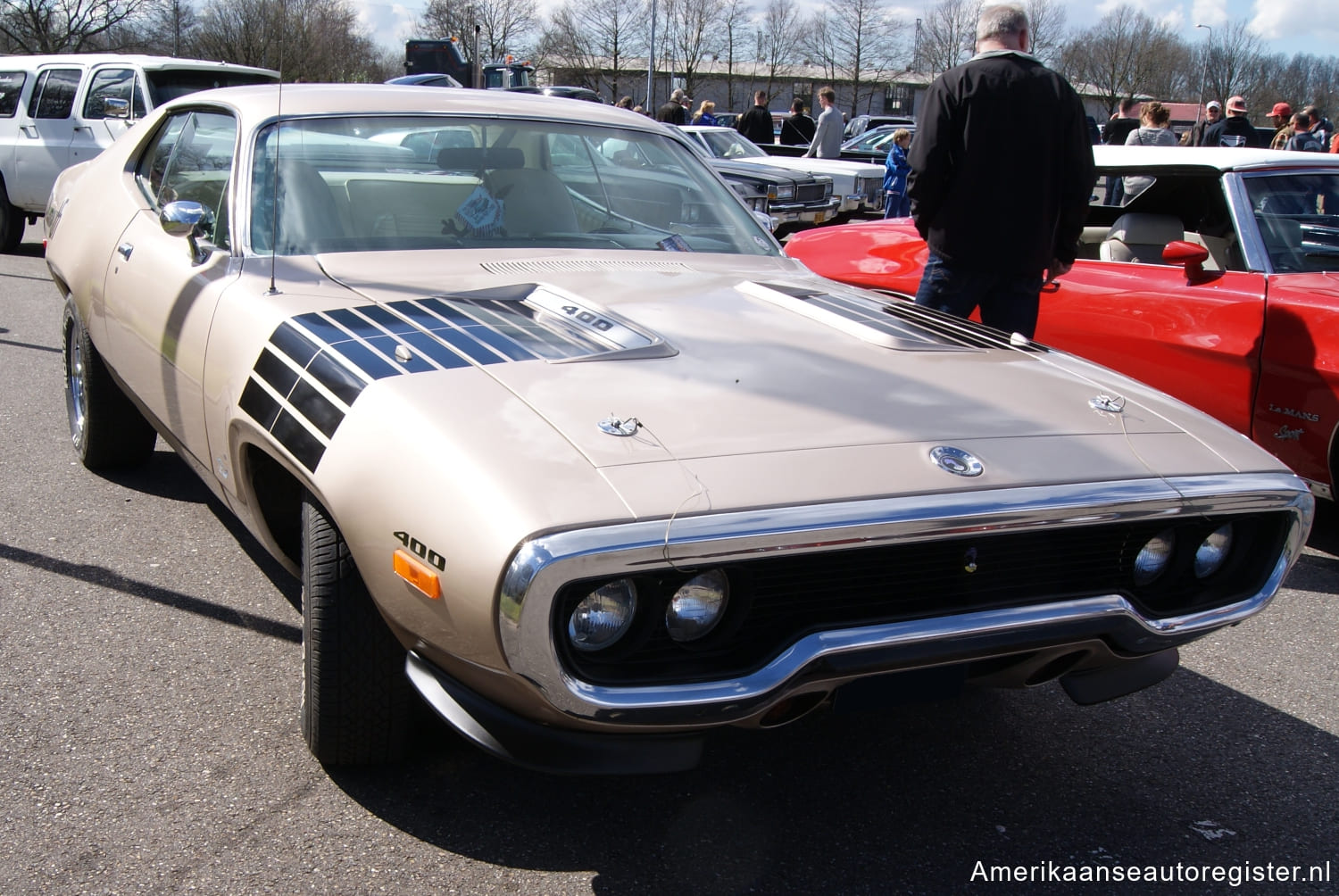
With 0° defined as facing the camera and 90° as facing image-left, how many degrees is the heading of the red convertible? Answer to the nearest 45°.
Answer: approximately 315°

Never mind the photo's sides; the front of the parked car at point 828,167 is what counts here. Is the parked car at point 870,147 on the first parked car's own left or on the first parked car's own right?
on the first parked car's own left

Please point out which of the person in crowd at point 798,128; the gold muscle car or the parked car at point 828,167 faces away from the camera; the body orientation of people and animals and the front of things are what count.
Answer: the person in crowd

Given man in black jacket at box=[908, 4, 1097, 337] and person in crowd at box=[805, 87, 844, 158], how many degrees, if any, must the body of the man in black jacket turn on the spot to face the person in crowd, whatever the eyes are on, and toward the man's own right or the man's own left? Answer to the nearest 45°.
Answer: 0° — they already face them

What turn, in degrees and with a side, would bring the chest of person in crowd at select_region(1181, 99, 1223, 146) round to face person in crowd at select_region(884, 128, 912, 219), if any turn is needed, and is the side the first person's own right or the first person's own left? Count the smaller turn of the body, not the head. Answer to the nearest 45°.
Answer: approximately 45° to the first person's own right

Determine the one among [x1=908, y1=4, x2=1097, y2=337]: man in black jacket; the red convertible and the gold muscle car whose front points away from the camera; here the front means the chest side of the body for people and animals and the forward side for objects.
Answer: the man in black jacket

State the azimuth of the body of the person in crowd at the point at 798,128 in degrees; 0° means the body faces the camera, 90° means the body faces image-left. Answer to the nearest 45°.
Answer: approximately 180°
